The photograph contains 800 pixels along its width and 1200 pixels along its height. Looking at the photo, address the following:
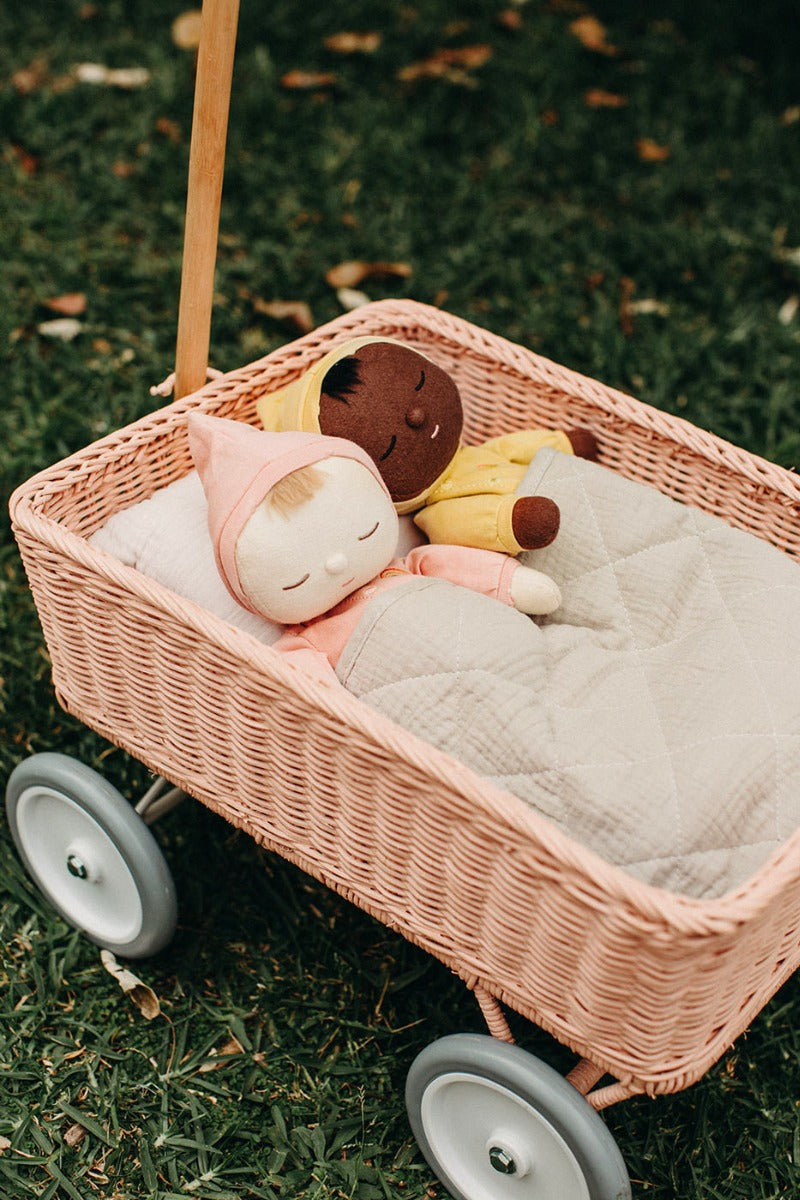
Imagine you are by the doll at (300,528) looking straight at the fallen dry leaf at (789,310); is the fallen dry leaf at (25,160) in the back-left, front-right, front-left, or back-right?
front-left

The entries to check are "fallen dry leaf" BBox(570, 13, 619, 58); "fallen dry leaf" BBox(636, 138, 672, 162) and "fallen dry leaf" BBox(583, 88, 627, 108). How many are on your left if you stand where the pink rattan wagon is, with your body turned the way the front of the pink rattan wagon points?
0

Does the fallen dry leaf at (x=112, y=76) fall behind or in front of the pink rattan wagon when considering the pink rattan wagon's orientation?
in front

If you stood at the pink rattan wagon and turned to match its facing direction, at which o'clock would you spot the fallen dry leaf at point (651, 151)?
The fallen dry leaf is roughly at 2 o'clock from the pink rattan wagon.

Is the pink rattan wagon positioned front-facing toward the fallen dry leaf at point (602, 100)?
no

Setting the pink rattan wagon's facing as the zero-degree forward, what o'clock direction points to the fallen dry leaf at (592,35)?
The fallen dry leaf is roughly at 2 o'clock from the pink rattan wagon.

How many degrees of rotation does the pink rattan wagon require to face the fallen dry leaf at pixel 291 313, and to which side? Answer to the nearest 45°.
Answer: approximately 45° to its right

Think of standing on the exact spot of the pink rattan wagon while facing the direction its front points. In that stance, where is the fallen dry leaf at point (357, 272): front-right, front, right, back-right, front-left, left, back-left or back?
front-right

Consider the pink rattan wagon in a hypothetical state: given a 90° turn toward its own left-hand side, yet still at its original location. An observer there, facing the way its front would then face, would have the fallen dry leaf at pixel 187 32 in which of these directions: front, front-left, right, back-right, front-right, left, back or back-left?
back-right

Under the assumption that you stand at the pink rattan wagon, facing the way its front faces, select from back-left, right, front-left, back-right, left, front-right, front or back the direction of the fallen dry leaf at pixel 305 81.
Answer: front-right

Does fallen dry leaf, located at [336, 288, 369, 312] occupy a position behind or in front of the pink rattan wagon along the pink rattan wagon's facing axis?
in front

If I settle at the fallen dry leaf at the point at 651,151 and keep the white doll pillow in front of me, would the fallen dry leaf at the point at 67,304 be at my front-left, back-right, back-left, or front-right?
front-right

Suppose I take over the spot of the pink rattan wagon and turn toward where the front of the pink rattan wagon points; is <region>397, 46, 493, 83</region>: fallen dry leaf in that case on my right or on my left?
on my right

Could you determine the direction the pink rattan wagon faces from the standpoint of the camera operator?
facing away from the viewer and to the left of the viewer
